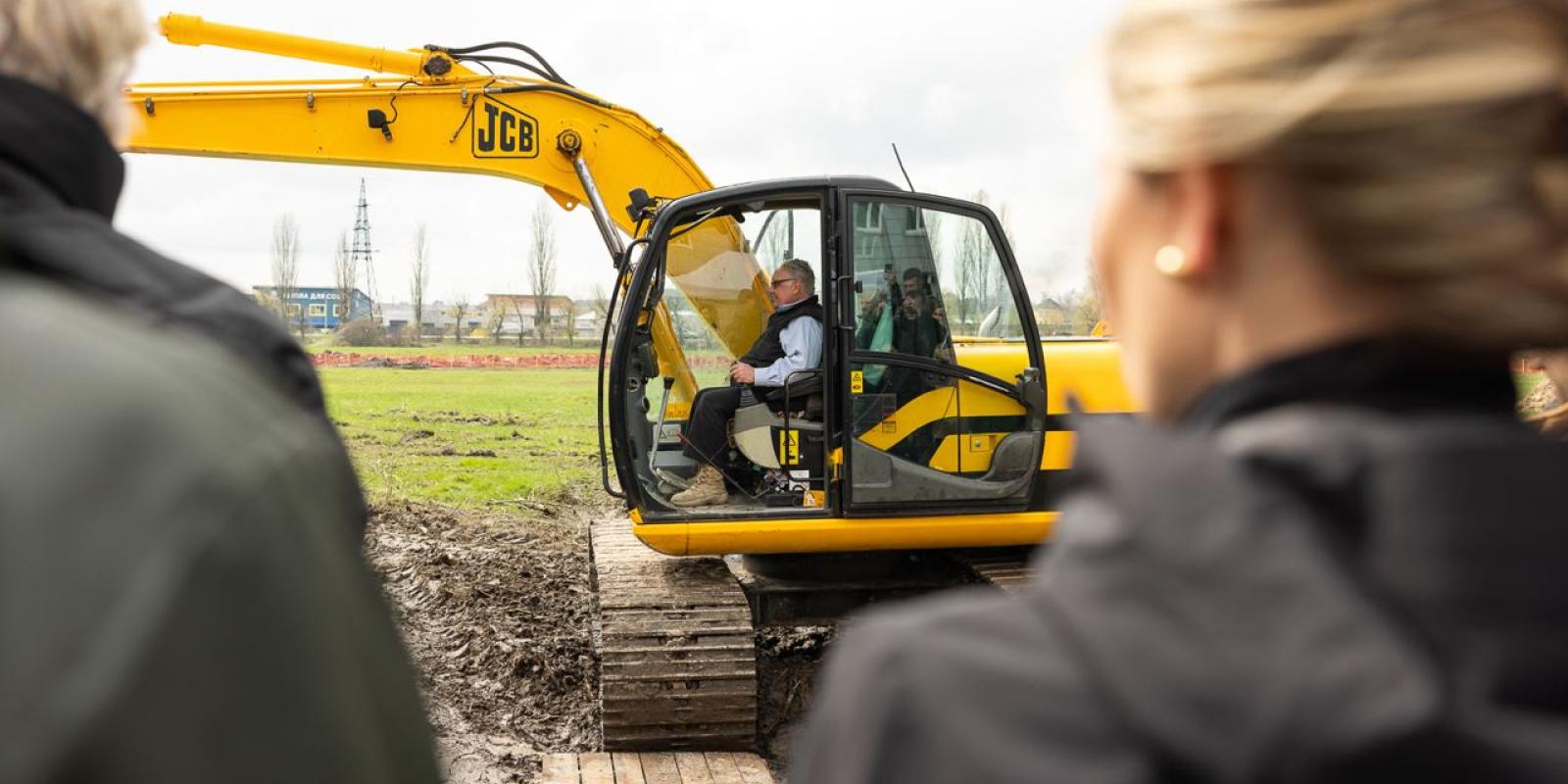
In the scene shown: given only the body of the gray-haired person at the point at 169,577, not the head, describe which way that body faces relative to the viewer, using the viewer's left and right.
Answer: facing away from the viewer

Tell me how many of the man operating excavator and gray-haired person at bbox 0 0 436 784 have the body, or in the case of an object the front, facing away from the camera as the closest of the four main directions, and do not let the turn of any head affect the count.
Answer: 1

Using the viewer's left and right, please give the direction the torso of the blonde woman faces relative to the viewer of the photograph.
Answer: facing away from the viewer and to the left of the viewer

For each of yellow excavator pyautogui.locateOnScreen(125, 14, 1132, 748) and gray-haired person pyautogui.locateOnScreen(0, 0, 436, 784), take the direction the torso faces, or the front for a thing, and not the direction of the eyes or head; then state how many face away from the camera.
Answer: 1

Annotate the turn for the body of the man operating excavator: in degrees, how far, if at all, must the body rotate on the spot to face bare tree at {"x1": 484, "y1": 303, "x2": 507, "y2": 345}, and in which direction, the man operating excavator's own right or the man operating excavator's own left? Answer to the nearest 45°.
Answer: approximately 90° to the man operating excavator's own right

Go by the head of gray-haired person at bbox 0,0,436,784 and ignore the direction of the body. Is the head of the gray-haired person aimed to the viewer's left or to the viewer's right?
to the viewer's right

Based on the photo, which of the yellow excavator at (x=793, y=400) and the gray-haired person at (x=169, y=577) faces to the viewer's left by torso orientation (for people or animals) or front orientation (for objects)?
the yellow excavator

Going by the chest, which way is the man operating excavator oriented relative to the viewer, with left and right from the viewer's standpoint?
facing to the left of the viewer

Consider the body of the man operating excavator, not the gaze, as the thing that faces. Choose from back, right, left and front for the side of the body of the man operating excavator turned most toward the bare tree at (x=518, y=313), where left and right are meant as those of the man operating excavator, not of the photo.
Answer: right

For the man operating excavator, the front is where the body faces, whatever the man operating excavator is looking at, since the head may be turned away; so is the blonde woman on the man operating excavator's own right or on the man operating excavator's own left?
on the man operating excavator's own left

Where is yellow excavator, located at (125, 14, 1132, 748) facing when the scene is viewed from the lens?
facing to the left of the viewer

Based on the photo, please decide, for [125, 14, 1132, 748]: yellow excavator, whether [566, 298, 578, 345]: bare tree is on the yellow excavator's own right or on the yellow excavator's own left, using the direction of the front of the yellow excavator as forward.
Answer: on the yellow excavator's own right
